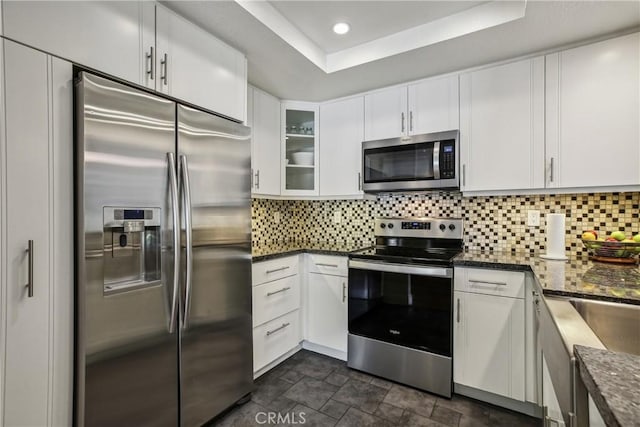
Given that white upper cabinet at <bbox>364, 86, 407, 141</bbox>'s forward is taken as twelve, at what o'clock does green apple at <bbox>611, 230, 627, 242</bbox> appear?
The green apple is roughly at 8 o'clock from the white upper cabinet.

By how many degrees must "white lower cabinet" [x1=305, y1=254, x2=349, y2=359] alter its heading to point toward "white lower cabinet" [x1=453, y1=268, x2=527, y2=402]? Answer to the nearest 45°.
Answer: approximately 90° to its left

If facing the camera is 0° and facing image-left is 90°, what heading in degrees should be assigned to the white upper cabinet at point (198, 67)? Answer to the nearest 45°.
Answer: approximately 315°

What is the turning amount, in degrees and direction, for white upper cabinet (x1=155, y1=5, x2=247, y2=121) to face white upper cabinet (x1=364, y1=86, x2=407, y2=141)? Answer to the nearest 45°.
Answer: approximately 45° to its left

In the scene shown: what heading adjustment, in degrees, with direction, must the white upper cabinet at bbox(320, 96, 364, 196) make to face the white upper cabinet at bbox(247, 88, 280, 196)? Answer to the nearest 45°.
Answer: approximately 45° to its right
